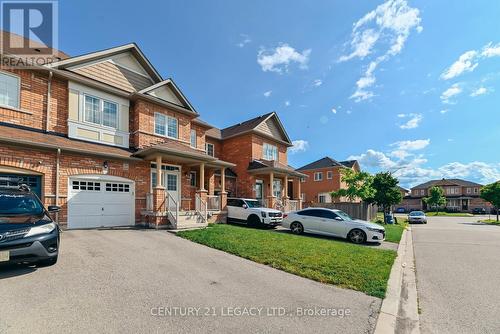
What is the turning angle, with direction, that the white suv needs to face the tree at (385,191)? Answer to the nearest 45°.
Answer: approximately 90° to its left

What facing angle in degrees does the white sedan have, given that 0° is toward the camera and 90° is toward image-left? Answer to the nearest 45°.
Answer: approximately 315°

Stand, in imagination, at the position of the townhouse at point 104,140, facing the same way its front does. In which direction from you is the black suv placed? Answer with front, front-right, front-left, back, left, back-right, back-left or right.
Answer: front-right

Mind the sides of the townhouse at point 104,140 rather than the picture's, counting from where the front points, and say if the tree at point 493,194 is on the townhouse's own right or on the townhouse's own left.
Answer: on the townhouse's own left

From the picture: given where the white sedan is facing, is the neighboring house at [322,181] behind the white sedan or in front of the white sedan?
behind

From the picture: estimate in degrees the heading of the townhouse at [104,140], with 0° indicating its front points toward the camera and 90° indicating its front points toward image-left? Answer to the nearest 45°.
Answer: approximately 315°

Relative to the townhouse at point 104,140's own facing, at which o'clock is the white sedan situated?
The white sedan is roughly at 11 o'clock from the townhouse.
